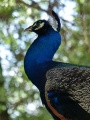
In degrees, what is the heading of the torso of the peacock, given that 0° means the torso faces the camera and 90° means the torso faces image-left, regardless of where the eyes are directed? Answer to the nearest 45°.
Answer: approximately 90°
